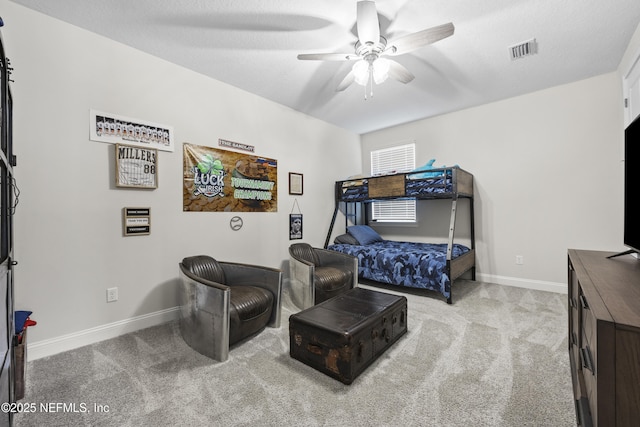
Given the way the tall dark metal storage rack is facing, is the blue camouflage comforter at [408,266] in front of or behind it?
in front

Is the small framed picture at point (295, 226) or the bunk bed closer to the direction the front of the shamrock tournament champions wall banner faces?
the bunk bed

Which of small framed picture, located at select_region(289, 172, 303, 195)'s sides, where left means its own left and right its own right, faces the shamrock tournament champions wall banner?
right

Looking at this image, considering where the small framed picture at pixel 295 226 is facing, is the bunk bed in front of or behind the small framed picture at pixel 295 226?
in front

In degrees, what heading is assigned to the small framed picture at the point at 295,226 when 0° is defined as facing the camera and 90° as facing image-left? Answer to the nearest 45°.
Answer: approximately 315°

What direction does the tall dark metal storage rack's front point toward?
to the viewer's right

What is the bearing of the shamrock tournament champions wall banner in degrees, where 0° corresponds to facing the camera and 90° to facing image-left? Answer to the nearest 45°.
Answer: approximately 315°

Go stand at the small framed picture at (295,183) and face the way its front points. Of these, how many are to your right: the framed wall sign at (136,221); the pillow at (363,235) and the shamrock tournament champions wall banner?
2

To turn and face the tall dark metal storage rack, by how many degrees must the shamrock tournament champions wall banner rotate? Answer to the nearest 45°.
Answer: approximately 90° to its right

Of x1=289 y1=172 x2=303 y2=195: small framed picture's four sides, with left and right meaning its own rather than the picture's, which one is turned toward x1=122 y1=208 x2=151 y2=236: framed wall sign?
right

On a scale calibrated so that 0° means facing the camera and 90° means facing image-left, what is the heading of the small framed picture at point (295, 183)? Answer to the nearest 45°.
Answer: approximately 315°
